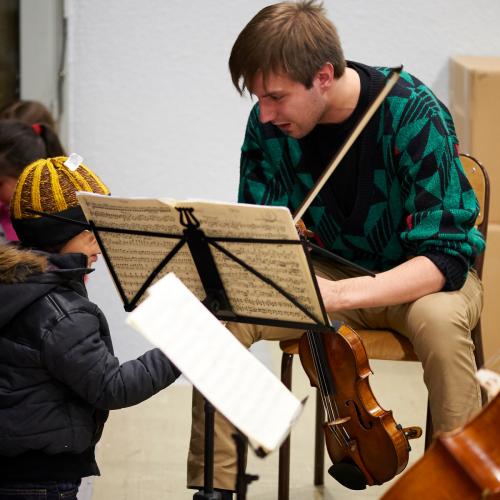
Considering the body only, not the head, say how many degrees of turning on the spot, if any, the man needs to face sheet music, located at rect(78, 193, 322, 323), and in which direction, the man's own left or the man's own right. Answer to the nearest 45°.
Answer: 0° — they already face it

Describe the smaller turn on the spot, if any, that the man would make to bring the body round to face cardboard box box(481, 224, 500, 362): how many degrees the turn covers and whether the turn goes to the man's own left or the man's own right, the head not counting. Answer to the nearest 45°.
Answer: approximately 180°

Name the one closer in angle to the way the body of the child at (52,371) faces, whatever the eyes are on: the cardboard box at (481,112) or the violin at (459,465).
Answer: the cardboard box

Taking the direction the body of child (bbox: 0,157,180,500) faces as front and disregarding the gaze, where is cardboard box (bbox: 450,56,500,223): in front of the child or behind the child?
in front

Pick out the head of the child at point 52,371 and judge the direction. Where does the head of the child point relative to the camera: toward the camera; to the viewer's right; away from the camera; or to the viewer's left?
to the viewer's right

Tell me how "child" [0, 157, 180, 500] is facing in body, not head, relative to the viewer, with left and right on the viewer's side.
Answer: facing away from the viewer and to the right of the viewer

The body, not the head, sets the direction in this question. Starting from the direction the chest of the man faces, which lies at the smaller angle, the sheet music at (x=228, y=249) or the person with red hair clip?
the sheet music
